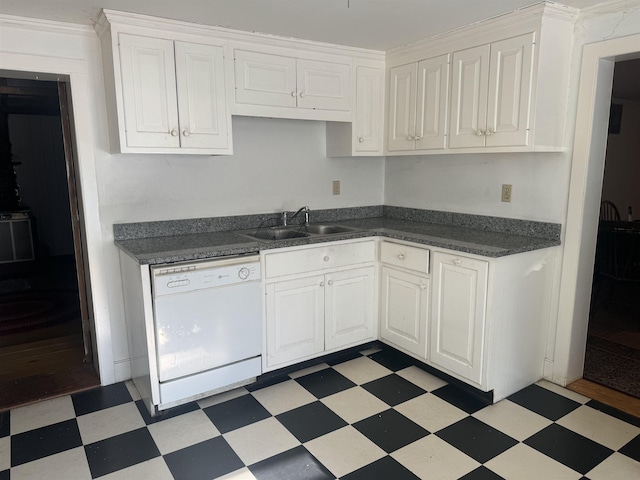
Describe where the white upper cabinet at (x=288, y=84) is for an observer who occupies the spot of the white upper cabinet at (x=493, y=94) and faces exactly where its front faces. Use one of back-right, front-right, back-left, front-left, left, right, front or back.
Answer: front-right

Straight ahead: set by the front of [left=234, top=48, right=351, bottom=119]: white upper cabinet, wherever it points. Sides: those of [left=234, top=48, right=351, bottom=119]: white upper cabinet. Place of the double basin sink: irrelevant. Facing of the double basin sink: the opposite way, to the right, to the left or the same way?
the same way

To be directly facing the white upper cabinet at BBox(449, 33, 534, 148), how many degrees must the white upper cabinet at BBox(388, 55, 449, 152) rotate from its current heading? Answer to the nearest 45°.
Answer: approximately 90° to its left

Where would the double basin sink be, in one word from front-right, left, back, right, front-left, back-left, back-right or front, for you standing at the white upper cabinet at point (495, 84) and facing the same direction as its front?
front-right

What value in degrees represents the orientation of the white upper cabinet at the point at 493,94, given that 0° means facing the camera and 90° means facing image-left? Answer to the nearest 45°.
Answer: approximately 45°

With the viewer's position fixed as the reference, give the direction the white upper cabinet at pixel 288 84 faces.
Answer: facing the viewer and to the right of the viewer

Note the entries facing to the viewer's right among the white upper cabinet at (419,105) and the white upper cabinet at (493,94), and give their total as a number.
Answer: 0

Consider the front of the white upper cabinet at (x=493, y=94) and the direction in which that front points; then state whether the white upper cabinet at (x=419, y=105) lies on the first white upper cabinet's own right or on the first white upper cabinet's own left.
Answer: on the first white upper cabinet's own right

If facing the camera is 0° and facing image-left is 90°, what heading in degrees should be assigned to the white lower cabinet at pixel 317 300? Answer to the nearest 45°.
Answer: approximately 315°
